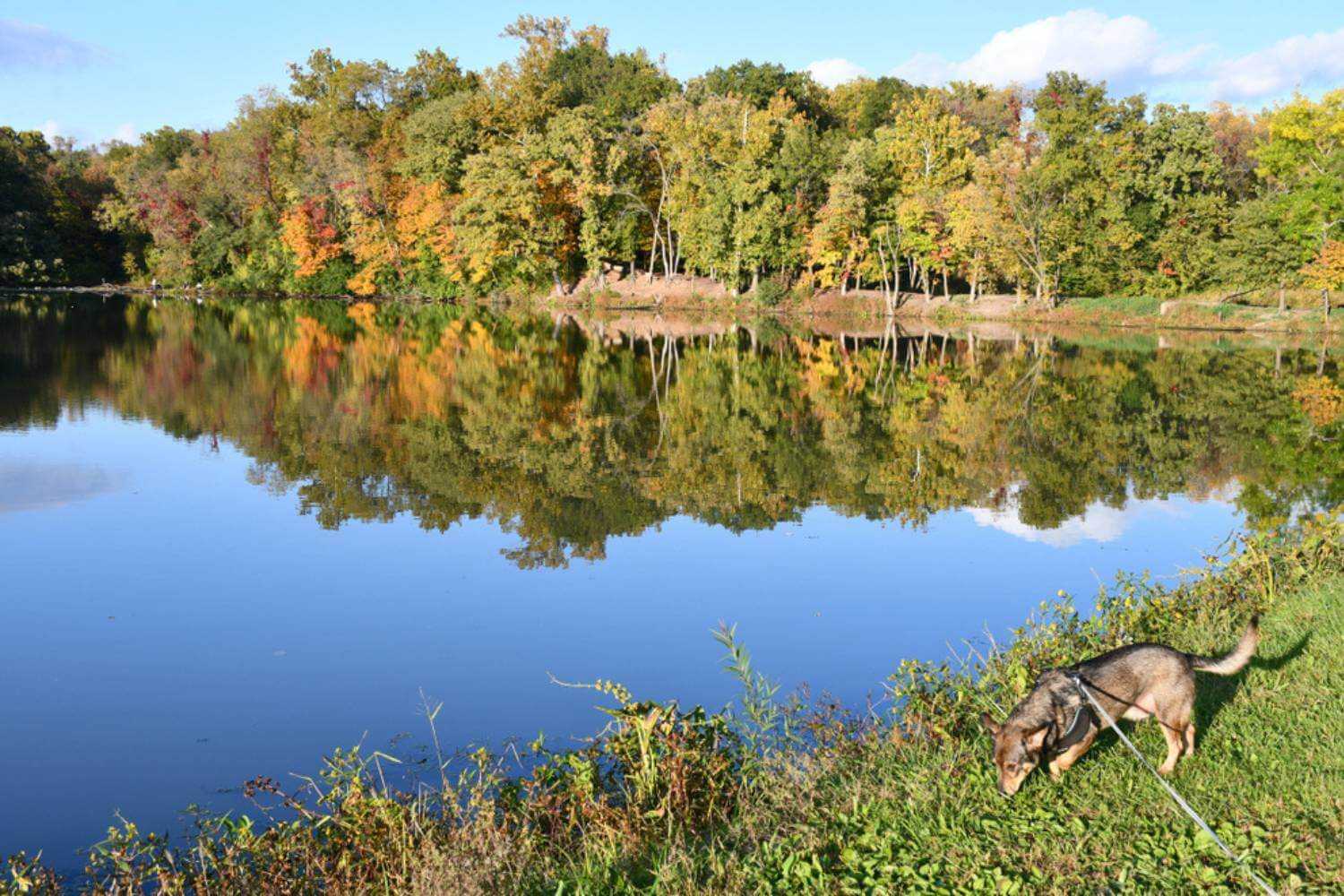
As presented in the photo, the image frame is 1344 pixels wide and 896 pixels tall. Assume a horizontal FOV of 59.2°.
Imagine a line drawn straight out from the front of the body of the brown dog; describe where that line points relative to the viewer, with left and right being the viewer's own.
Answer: facing to the left of the viewer
